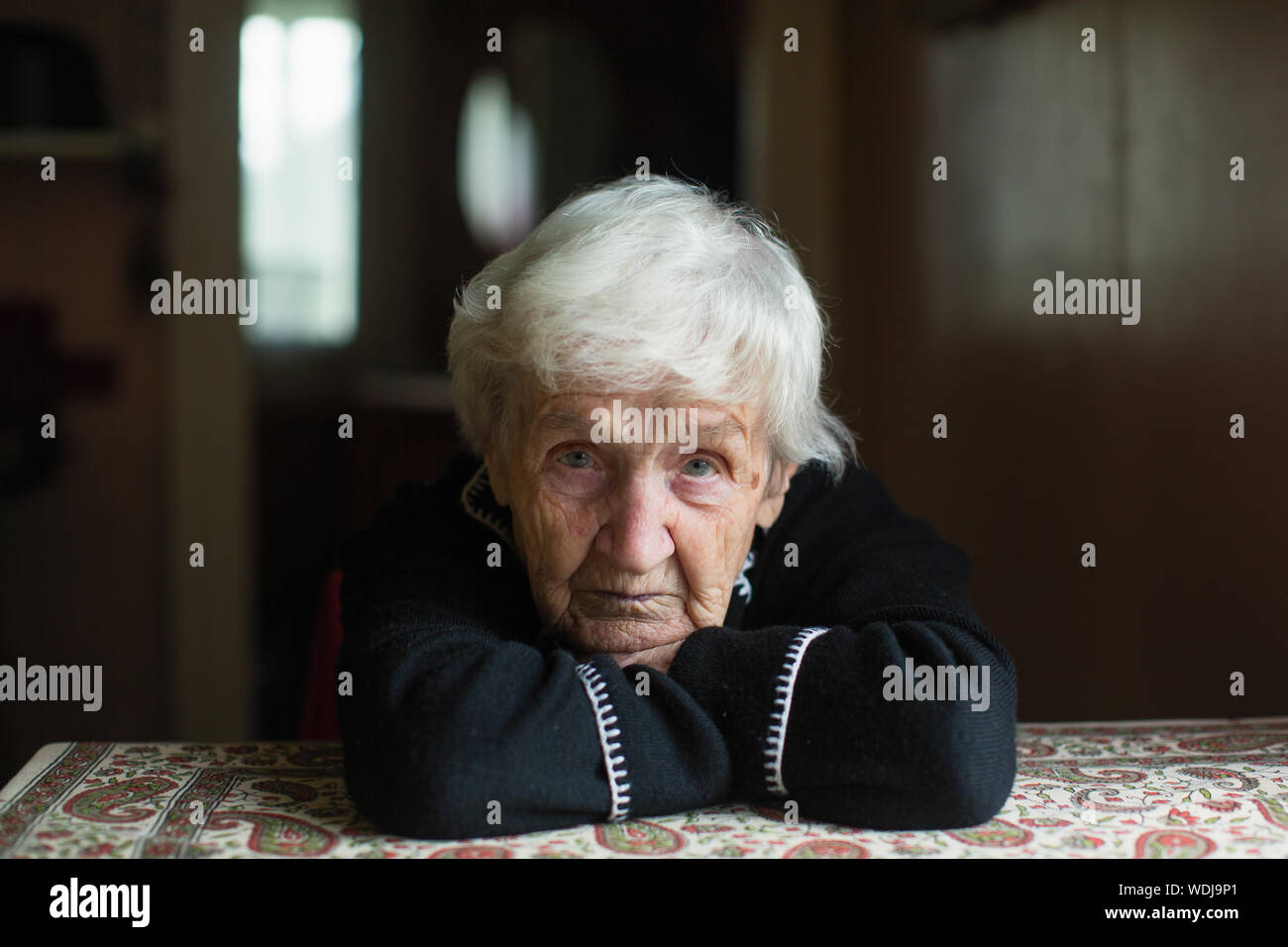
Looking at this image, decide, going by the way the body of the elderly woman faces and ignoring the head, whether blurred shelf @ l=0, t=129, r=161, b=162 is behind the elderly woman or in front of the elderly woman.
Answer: behind

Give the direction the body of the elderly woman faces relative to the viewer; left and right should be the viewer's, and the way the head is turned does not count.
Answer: facing the viewer

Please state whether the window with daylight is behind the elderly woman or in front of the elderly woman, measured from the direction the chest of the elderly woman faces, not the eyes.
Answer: behind
